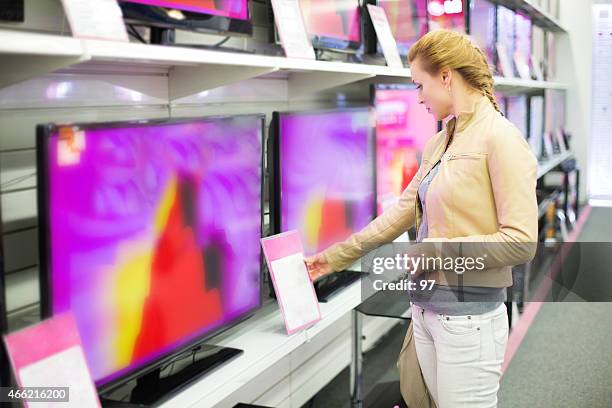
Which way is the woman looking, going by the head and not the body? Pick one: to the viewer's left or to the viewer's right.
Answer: to the viewer's left

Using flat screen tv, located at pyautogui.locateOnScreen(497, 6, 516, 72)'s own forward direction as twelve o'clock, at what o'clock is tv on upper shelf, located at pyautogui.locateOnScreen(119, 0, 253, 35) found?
The tv on upper shelf is roughly at 2 o'clock from the flat screen tv.

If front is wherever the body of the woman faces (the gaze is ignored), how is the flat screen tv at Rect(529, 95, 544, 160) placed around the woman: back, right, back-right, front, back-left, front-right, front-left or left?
back-right

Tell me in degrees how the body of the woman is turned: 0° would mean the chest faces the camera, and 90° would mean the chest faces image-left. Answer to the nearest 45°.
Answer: approximately 45°

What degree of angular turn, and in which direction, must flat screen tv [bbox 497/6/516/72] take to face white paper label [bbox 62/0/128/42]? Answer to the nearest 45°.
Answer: approximately 45° to its right

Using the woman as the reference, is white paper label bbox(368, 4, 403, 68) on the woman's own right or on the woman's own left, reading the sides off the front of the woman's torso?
on the woman's own right

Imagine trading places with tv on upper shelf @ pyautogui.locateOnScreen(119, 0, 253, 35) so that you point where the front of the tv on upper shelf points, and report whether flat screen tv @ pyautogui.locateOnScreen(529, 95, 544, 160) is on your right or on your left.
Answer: on your left

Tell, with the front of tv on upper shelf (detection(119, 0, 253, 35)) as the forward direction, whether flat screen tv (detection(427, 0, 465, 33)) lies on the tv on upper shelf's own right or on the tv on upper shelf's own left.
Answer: on the tv on upper shelf's own left

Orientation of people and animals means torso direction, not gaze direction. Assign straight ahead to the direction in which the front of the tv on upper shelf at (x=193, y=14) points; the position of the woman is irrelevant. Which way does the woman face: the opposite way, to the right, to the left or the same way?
to the right
